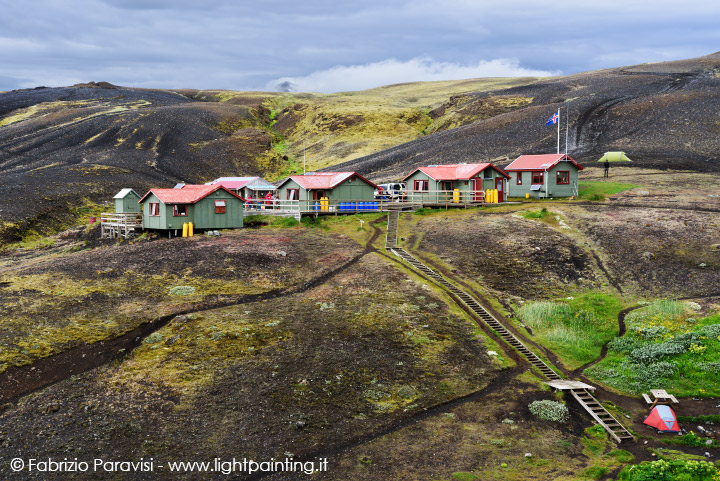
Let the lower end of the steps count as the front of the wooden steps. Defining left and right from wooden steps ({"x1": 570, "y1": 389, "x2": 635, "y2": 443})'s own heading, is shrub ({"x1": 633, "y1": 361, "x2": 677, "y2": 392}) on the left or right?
on its left

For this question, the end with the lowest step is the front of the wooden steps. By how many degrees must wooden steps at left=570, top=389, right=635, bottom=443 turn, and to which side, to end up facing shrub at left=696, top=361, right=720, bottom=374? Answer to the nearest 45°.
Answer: approximately 90° to its left

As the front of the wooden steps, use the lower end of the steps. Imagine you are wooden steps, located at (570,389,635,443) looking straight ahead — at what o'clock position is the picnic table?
The picnic table is roughly at 9 o'clock from the wooden steps.

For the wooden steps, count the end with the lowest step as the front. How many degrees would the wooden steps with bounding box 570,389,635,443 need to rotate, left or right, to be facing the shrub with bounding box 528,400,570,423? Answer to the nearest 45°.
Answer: approximately 135° to its right

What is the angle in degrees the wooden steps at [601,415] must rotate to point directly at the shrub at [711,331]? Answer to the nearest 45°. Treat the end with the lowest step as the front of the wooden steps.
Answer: approximately 90° to its left

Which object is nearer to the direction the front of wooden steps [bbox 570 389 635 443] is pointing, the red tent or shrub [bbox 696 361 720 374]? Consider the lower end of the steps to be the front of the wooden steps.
the red tent

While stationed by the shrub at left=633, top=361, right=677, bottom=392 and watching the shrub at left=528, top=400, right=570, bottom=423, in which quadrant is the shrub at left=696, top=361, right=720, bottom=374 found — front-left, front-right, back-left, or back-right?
back-left

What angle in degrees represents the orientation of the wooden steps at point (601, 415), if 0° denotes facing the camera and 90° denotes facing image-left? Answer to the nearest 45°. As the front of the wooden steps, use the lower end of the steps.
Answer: approximately 315°
